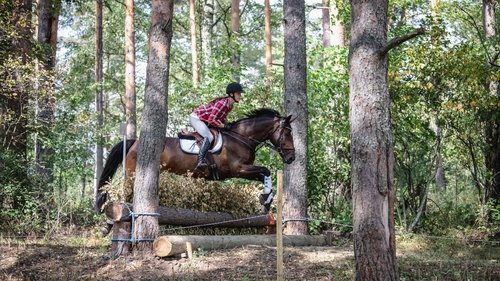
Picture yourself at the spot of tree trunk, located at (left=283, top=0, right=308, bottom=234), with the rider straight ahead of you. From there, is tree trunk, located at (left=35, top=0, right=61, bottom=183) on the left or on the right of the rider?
right

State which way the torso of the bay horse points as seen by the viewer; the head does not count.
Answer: to the viewer's right

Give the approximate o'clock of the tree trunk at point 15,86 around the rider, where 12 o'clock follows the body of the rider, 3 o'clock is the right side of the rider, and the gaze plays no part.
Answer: The tree trunk is roughly at 7 o'clock from the rider.

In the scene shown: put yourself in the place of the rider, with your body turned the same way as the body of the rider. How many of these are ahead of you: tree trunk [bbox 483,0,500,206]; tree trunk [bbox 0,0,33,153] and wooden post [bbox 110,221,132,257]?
1

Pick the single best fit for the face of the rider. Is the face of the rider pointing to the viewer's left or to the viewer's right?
to the viewer's right

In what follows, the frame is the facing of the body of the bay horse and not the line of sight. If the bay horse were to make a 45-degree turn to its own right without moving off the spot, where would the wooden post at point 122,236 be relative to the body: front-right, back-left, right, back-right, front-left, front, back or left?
right

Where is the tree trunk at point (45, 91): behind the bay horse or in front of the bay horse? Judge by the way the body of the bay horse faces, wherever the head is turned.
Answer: behind

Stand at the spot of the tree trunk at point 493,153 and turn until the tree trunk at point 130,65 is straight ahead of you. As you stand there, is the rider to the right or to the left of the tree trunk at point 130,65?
left

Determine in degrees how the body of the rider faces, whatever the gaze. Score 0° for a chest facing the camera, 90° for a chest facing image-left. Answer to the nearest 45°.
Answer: approximately 270°
